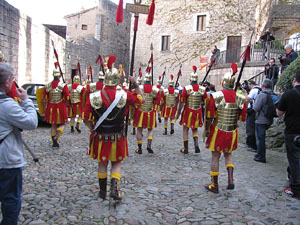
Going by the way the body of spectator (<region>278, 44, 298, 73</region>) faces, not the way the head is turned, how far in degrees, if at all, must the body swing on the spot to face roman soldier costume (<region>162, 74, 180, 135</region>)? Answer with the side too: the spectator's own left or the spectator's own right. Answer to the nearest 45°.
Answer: approximately 45° to the spectator's own right

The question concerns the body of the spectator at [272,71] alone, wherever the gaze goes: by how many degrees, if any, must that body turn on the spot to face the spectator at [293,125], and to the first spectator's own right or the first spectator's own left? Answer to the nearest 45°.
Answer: approximately 45° to the first spectator's own left

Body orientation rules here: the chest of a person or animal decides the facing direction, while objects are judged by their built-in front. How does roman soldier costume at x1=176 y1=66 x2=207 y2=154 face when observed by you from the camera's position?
facing away from the viewer

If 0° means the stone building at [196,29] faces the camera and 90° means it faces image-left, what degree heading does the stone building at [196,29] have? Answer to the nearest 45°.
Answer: approximately 0°

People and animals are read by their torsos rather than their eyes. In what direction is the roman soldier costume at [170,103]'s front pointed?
away from the camera

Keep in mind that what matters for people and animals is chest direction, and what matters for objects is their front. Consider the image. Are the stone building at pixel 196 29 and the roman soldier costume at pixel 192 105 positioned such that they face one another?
yes

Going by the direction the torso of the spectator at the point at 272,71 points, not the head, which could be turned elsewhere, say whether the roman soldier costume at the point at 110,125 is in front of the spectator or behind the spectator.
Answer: in front

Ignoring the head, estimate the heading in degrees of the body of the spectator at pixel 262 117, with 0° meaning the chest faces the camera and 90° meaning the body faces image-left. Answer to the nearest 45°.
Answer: approximately 135°

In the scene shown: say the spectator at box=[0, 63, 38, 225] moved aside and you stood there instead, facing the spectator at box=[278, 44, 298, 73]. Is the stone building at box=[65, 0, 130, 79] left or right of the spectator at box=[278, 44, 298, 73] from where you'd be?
left

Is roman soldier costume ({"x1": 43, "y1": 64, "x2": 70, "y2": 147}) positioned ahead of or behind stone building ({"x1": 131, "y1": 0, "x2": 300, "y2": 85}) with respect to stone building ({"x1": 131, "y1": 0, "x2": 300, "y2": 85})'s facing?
ahead
